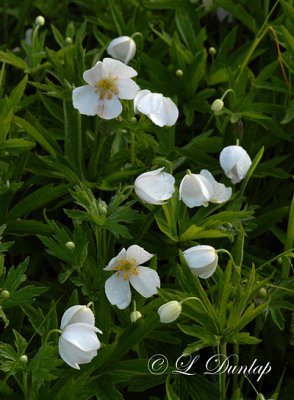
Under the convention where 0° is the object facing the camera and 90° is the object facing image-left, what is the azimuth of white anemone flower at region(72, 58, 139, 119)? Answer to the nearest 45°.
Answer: approximately 0°

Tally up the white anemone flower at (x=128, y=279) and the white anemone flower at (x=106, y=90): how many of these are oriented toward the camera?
2
